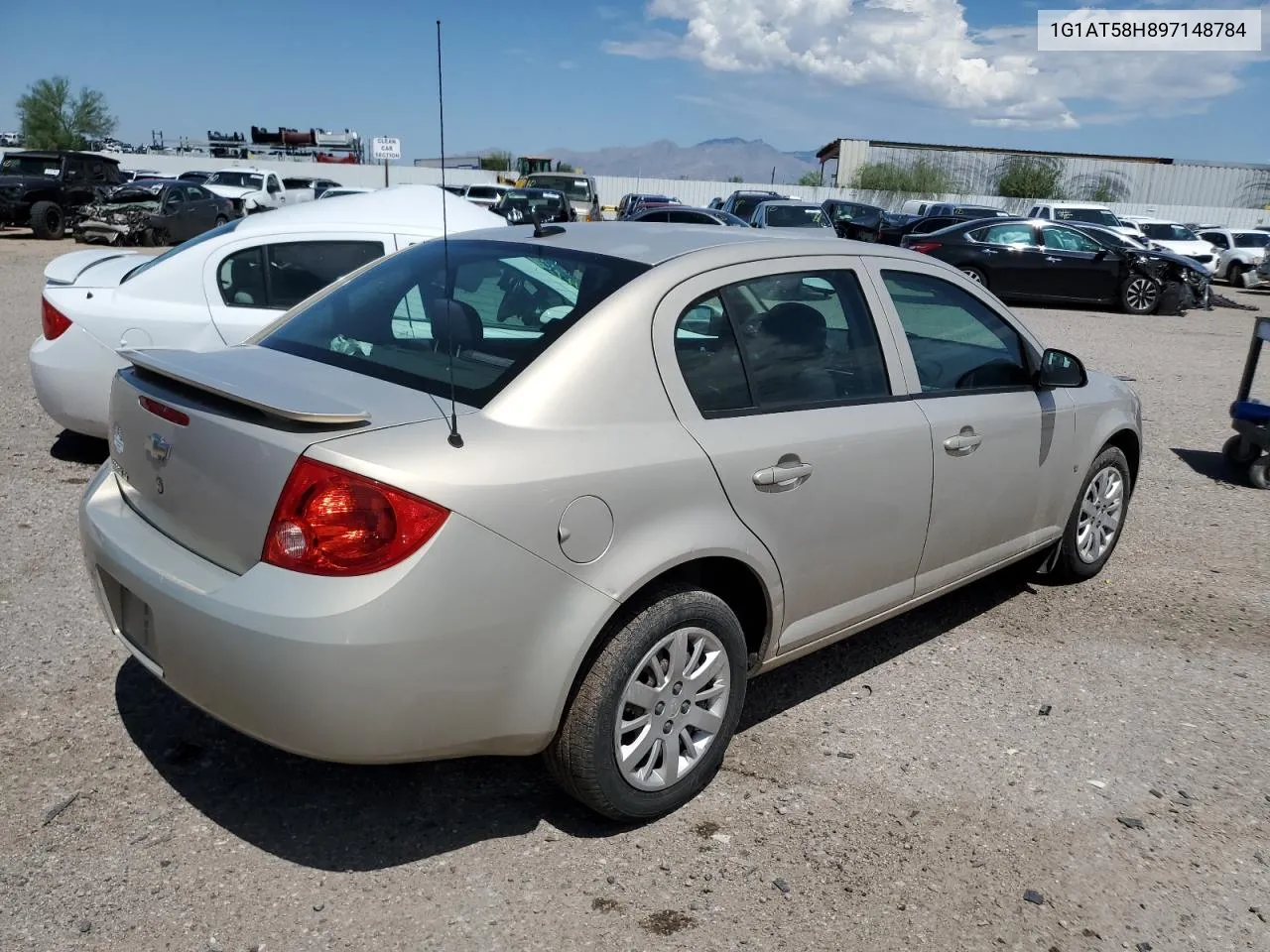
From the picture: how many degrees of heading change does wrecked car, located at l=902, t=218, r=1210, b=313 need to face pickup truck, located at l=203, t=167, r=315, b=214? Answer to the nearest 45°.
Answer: approximately 180°

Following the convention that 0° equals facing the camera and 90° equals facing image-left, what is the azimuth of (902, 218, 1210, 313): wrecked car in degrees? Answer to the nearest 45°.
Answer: approximately 270°

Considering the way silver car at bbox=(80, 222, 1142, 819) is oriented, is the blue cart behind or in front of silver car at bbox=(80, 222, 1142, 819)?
in front

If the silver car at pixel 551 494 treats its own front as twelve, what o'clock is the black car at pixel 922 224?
The black car is roughly at 11 o'clock from the silver car.

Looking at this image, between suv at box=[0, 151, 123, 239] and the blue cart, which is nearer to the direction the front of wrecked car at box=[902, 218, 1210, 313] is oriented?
the blue cart

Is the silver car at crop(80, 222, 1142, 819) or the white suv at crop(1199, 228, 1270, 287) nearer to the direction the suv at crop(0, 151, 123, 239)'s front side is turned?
the silver car

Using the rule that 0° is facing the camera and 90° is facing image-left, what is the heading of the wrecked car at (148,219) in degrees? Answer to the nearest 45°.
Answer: approximately 45°

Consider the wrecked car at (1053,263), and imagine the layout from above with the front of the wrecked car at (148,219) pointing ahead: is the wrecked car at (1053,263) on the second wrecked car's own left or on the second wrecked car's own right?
on the second wrecked car's own left

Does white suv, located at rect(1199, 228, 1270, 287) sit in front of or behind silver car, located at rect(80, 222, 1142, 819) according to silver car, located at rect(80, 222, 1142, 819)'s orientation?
in front

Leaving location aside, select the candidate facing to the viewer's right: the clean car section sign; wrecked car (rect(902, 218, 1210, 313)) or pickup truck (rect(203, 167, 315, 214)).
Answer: the wrecked car

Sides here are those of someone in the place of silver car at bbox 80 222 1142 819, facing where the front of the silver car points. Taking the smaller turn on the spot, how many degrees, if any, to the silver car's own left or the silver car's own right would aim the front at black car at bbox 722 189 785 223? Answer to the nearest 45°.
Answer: approximately 45° to the silver car's own left
